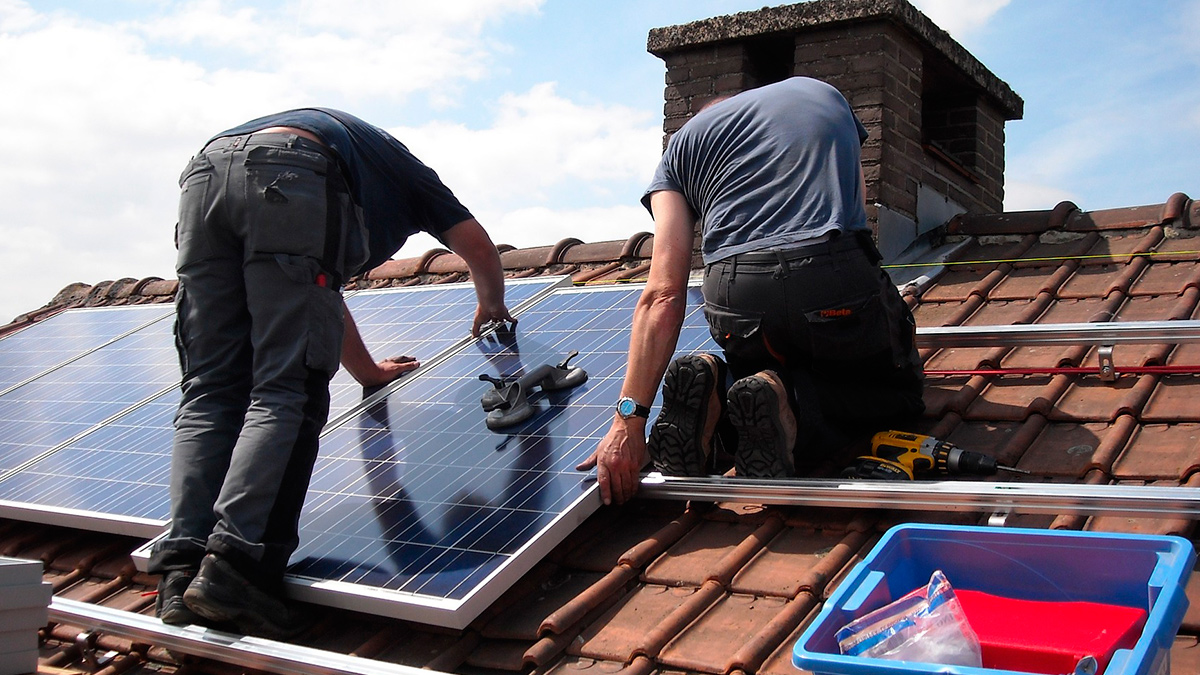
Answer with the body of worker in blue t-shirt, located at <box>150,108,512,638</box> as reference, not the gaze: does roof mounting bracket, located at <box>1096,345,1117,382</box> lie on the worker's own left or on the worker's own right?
on the worker's own right

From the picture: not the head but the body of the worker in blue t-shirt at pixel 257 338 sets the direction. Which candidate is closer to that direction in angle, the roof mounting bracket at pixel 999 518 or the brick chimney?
the brick chimney

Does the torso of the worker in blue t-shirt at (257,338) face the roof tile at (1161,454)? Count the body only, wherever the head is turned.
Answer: no

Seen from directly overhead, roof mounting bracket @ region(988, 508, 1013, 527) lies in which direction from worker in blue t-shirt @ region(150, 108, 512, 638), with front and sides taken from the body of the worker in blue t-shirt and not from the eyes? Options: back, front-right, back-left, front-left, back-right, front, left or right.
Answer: right

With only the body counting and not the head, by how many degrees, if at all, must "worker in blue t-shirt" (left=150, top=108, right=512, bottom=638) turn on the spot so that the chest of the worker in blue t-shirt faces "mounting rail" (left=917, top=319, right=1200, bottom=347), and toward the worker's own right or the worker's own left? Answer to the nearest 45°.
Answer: approximately 45° to the worker's own right

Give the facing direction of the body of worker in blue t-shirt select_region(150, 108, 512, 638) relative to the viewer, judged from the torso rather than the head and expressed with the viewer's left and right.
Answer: facing away from the viewer and to the right of the viewer

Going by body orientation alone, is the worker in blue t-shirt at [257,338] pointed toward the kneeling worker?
no

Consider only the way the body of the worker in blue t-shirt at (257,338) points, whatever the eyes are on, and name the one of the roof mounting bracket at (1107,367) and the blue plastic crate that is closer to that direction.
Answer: the roof mounting bracket

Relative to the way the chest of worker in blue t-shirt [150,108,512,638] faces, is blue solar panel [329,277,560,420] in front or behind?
in front

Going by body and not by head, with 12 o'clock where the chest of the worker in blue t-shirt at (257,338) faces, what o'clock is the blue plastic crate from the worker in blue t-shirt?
The blue plastic crate is roughly at 3 o'clock from the worker in blue t-shirt.

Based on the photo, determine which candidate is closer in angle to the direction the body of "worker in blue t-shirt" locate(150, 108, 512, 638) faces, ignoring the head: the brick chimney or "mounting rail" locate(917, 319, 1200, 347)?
the brick chimney

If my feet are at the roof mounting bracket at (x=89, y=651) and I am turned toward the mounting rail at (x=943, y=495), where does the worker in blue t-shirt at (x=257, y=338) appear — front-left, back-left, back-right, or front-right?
front-left

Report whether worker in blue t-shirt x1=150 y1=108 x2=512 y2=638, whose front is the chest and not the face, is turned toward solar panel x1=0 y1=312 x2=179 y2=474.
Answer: no

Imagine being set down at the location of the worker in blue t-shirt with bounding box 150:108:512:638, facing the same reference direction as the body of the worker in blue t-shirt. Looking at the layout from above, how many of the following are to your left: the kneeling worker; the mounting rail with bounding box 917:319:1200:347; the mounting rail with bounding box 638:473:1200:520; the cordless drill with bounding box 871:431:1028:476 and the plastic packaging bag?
0

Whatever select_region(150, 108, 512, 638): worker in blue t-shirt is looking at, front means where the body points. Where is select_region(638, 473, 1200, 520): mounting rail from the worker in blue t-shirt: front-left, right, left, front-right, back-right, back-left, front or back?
right

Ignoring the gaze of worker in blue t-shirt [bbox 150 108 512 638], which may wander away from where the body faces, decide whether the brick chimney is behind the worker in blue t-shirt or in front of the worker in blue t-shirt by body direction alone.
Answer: in front

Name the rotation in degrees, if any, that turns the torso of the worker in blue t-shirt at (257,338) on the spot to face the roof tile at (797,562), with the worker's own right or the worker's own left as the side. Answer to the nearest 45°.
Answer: approximately 90° to the worker's own right
